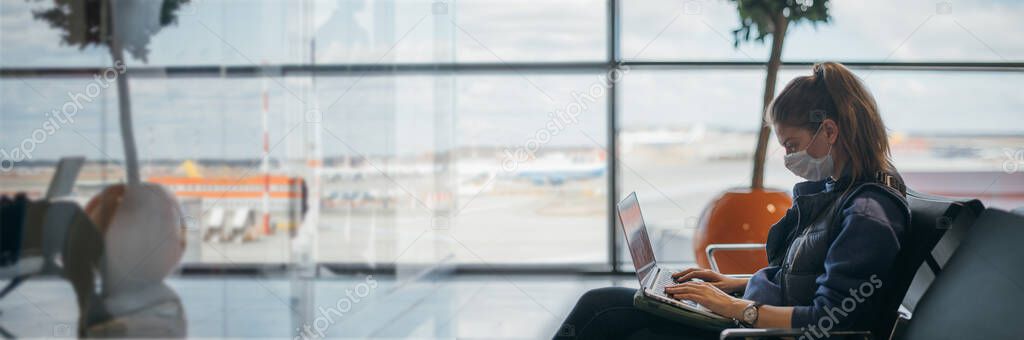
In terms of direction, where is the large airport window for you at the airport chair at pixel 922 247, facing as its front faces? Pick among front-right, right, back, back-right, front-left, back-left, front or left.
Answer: right

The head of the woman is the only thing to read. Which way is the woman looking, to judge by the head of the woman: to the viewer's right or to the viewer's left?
to the viewer's left

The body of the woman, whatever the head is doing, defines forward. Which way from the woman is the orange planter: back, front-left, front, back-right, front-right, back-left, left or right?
right

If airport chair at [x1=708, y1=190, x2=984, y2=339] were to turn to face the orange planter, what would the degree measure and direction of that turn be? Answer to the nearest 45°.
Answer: approximately 90° to its right

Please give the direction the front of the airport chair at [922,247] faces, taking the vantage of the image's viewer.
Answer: facing to the left of the viewer

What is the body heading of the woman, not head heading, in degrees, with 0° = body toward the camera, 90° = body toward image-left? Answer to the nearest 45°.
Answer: approximately 90°
